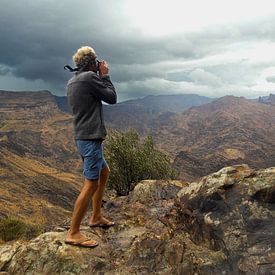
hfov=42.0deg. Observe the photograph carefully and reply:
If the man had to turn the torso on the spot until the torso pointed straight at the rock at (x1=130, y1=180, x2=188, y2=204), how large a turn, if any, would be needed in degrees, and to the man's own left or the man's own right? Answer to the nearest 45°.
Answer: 0° — they already face it

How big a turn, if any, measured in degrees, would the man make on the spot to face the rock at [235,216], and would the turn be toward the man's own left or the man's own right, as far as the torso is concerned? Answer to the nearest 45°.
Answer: approximately 45° to the man's own right

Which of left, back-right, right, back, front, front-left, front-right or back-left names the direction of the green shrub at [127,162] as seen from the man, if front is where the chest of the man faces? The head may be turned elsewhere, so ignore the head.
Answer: front-left

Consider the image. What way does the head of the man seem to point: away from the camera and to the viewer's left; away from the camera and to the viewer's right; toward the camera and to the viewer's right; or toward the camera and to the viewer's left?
away from the camera and to the viewer's right

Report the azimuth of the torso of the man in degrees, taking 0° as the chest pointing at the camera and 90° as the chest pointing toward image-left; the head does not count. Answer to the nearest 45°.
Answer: approximately 225°
